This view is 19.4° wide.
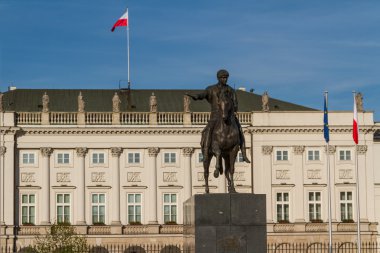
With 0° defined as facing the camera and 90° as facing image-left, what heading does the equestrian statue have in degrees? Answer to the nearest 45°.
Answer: approximately 0°
